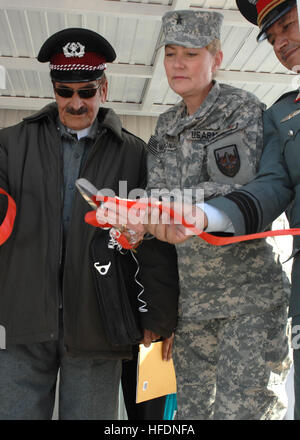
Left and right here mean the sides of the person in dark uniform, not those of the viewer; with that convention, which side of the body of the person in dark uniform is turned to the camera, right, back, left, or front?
front
